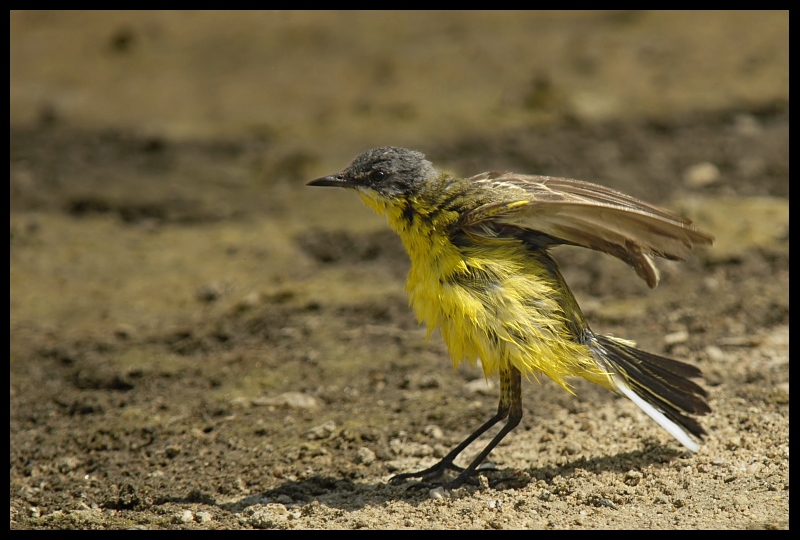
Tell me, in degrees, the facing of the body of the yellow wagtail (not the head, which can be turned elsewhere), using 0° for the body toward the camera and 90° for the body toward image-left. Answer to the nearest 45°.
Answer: approximately 90°
